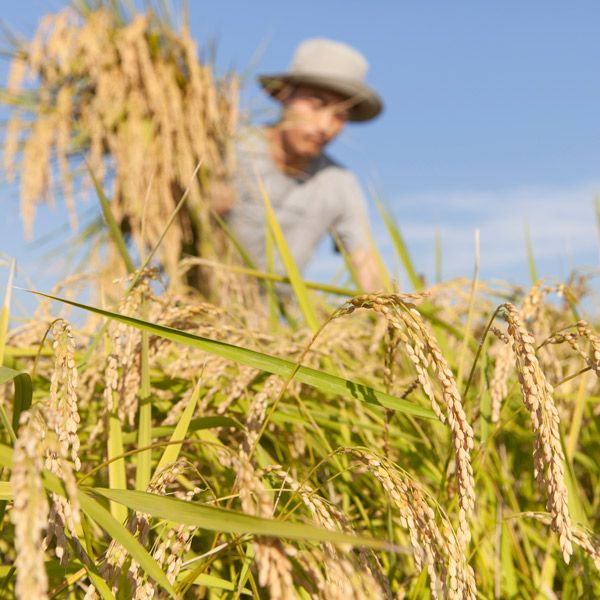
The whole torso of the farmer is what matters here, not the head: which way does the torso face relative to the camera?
toward the camera
